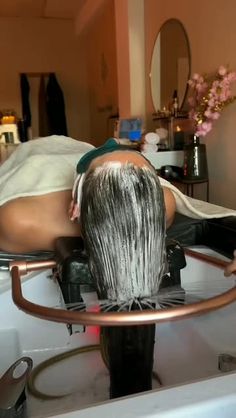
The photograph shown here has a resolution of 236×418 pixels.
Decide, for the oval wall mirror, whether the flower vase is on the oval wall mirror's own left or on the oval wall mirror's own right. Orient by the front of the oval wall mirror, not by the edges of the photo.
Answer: on the oval wall mirror's own left

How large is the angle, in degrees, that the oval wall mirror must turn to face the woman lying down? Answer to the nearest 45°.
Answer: approximately 45° to its left

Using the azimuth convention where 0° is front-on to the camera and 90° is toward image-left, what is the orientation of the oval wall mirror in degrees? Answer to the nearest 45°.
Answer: approximately 45°
